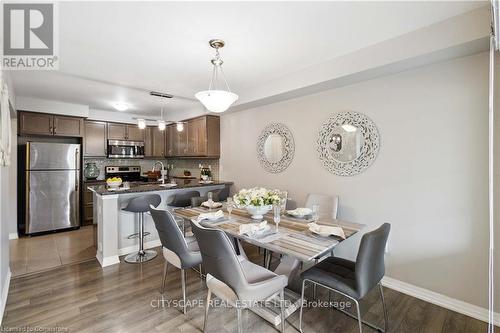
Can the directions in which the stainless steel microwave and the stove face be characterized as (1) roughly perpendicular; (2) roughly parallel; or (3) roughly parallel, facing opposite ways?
roughly parallel

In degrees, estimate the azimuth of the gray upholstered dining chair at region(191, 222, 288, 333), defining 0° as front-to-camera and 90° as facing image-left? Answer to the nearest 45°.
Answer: approximately 225°

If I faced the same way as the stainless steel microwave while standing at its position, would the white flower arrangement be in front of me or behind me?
in front

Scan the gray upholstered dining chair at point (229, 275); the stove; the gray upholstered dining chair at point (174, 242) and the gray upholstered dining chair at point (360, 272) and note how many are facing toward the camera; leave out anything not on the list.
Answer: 1

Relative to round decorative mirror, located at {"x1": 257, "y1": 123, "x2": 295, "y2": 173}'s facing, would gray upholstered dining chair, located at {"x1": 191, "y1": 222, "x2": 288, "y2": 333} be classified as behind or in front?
in front

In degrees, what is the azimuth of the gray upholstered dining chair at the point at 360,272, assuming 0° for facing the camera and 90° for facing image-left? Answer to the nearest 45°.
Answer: approximately 135°

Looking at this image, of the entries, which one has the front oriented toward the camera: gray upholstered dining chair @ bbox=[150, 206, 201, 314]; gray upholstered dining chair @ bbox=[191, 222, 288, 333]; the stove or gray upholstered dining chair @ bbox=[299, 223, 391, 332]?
the stove

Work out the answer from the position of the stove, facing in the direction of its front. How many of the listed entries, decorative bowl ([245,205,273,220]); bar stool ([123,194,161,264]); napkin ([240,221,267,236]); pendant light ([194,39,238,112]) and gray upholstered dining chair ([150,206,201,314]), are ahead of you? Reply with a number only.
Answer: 5

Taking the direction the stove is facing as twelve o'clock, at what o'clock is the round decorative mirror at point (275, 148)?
The round decorative mirror is roughly at 11 o'clock from the stove.

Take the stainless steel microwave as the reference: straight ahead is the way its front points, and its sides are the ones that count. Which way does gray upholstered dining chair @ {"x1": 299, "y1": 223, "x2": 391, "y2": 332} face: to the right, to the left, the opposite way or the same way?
the opposite way

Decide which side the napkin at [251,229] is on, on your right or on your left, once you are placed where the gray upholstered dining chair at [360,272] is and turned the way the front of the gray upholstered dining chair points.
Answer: on your left

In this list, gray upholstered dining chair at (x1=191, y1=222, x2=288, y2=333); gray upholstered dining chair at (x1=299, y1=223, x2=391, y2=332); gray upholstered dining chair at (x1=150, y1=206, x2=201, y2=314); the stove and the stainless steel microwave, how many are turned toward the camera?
2

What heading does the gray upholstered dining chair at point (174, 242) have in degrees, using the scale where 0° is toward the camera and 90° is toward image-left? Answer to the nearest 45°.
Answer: approximately 225°

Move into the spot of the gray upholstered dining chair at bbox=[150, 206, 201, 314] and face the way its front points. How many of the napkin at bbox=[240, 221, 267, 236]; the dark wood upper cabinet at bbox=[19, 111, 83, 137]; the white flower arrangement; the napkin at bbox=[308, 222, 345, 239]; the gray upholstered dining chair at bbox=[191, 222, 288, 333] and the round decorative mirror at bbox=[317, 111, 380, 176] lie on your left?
1

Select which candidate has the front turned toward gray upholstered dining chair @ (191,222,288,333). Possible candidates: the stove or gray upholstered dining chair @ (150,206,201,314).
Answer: the stove

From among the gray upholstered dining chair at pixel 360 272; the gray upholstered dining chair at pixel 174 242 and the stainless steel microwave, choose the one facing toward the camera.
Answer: the stainless steel microwave

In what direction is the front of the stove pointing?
toward the camera
